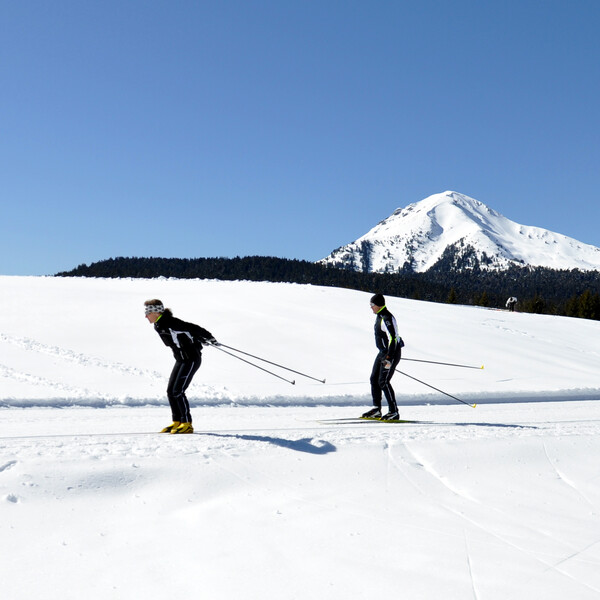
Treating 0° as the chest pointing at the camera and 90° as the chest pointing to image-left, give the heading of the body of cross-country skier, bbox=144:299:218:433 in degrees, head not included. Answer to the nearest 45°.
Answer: approximately 90°

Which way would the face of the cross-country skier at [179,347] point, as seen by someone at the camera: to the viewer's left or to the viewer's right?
to the viewer's left

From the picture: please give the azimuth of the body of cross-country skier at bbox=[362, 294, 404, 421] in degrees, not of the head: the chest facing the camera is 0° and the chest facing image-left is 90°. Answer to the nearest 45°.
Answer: approximately 90°

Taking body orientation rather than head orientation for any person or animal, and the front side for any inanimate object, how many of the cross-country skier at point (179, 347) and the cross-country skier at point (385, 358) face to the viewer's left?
2

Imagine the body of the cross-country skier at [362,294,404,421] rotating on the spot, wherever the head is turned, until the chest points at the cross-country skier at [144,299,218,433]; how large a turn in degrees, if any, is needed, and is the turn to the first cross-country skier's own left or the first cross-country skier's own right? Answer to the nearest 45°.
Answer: approximately 45° to the first cross-country skier's own left

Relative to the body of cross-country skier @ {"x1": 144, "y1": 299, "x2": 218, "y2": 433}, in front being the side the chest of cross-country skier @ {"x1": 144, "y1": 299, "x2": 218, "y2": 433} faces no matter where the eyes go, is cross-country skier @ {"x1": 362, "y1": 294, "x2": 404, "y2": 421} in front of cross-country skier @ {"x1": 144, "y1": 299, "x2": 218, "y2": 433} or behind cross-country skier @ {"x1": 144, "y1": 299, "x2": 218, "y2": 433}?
behind
